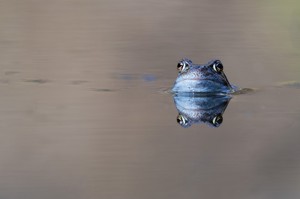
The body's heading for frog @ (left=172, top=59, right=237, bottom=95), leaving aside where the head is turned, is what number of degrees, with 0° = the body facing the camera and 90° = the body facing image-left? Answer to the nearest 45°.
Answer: approximately 0°
